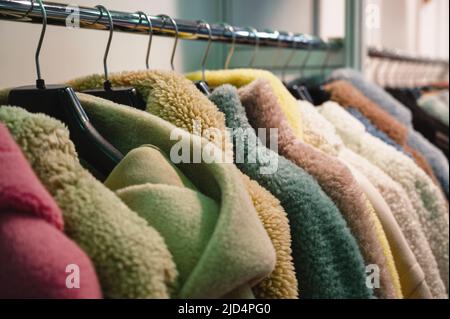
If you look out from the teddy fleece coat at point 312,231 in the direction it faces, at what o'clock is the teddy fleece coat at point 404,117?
the teddy fleece coat at point 404,117 is roughly at 5 o'clock from the teddy fleece coat at point 312,231.

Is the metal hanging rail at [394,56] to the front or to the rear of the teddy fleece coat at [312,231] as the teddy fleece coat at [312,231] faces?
to the rear

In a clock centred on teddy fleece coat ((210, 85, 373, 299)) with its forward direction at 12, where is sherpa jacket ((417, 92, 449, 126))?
The sherpa jacket is roughly at 5 o'clock from the teddy fleece coat.
